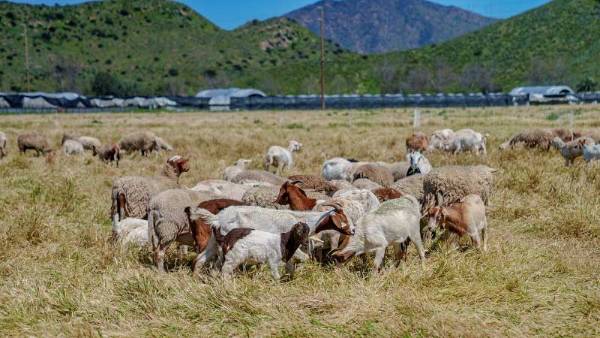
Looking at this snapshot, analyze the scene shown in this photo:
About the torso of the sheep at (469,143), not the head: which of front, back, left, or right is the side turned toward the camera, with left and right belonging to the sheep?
left

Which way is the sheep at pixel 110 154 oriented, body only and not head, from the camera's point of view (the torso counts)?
to the viewer's left

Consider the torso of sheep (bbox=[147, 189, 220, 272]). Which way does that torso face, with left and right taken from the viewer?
facing away from the viewer and to the right of the viewer

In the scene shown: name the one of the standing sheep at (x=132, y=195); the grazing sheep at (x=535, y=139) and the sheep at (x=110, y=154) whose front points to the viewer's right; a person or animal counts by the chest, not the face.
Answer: the standing sheep at (x=132, y=195)

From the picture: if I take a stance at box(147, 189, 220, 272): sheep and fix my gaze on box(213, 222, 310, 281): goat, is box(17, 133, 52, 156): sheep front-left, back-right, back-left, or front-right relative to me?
back-left

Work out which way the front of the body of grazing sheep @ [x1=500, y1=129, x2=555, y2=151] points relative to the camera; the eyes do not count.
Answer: to the viewer's left

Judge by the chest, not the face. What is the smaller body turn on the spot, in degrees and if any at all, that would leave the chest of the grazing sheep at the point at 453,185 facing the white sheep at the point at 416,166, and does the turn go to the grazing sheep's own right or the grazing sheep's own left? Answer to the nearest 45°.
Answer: approximately 90° to the grazing sheep's own right

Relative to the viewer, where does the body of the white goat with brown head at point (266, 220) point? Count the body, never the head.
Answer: to the viewer's right
